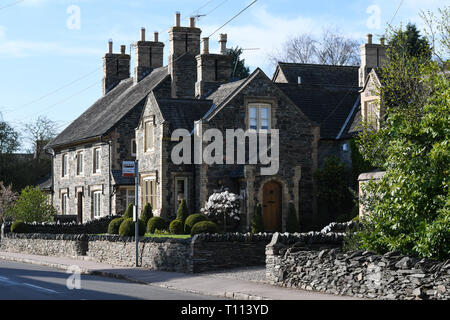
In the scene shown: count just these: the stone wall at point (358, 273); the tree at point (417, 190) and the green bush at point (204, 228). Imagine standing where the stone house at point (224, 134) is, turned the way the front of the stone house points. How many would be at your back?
0

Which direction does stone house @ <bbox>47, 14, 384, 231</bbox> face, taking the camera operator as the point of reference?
facing the viewer and to the left of the viewer

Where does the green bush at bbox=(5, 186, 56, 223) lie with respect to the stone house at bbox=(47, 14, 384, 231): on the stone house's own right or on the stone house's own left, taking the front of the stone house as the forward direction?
on the stone house's own right

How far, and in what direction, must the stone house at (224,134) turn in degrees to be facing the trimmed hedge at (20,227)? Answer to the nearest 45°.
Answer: approximately 45° to its right

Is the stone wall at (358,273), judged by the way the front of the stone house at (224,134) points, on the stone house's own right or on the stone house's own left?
on the stone house's own left

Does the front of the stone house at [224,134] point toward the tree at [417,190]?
no

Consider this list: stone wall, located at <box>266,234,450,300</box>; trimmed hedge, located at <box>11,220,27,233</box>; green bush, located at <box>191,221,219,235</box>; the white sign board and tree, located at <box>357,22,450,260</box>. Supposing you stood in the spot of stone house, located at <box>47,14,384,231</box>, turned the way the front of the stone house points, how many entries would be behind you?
0

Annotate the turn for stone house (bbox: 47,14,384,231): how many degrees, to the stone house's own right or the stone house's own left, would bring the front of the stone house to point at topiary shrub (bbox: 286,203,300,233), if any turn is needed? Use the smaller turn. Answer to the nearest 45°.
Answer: approximately 90° to the stone house's own left

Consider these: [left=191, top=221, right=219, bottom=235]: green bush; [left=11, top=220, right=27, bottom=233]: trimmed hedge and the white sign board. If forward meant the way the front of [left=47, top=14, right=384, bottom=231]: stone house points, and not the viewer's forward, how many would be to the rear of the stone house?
0
